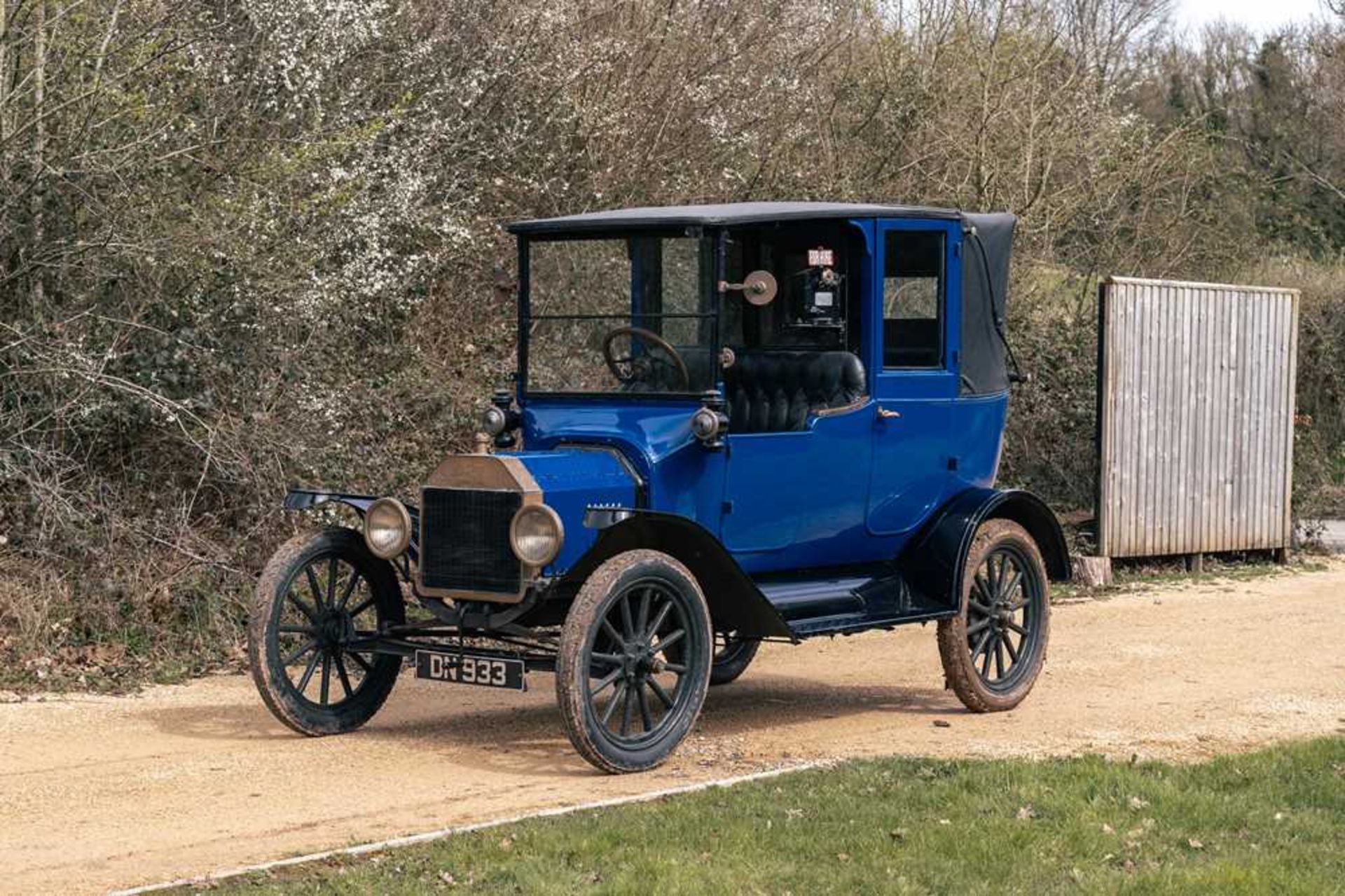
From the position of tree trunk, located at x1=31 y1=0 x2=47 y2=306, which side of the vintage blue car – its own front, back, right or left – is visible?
right

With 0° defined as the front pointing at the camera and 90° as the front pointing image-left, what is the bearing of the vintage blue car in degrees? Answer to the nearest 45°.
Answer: approximately 45°
